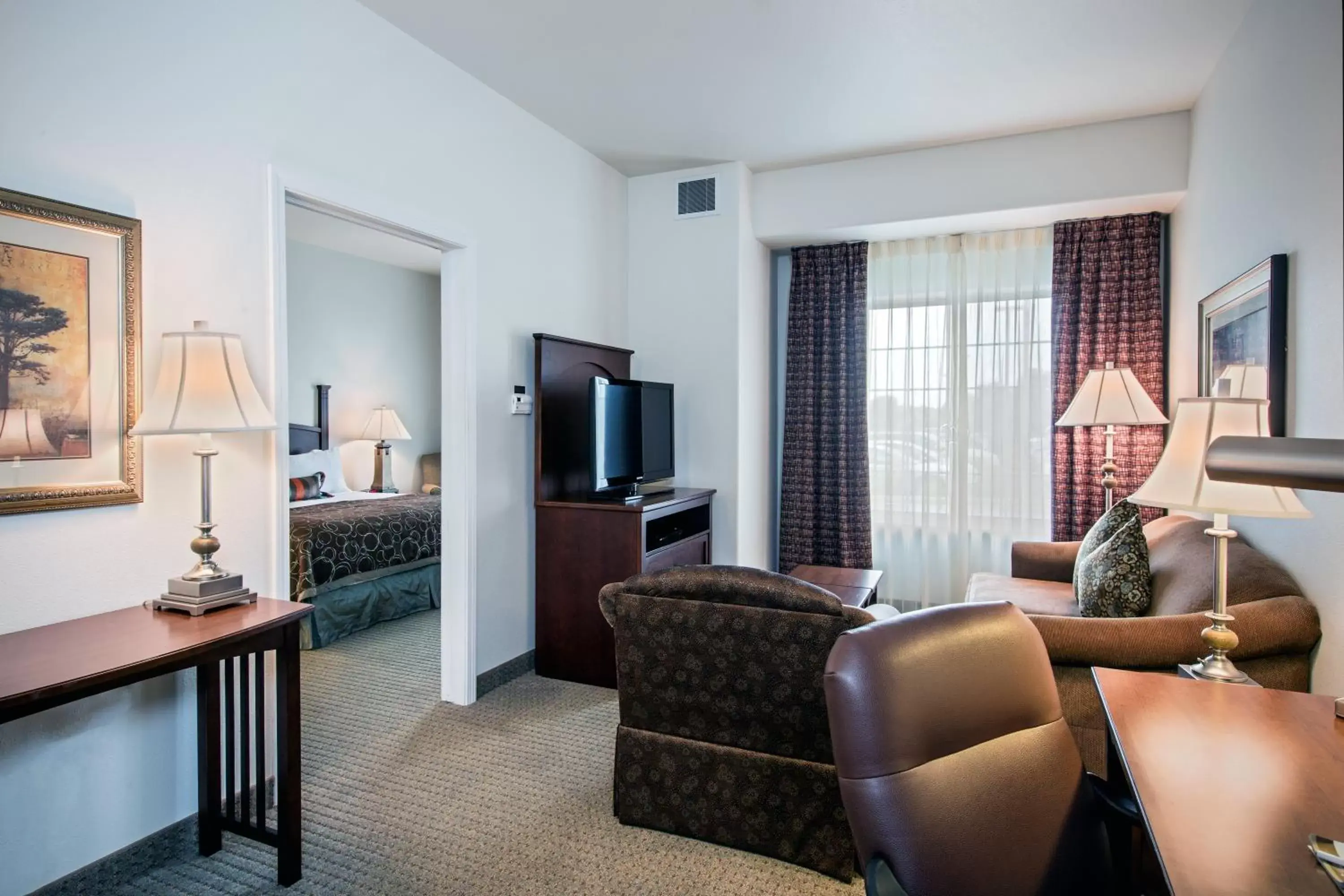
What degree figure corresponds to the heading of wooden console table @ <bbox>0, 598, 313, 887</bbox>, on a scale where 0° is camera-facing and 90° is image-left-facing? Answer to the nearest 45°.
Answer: approximately 315°

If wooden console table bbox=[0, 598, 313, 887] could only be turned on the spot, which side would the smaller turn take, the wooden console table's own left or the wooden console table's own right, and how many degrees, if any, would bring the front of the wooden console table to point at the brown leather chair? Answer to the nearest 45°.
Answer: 0° — it already faces it

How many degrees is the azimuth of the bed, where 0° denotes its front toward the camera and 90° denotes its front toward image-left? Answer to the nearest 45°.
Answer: approximately 315°

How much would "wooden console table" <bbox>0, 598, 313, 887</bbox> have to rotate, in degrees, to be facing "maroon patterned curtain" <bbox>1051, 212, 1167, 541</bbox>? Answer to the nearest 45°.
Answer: approximately 45° to its left

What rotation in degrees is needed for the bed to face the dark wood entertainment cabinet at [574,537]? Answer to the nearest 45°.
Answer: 0° — it already faces it

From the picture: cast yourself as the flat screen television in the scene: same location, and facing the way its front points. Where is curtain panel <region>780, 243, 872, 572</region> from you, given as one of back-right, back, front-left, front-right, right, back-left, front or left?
left

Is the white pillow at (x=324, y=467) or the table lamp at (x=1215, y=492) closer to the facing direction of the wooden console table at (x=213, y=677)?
the table lamp

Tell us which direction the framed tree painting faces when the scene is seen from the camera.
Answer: facing the viewer and to the right of the viewer

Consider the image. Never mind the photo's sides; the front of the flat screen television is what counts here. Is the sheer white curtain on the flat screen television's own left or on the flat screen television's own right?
on the flat screen television's own left

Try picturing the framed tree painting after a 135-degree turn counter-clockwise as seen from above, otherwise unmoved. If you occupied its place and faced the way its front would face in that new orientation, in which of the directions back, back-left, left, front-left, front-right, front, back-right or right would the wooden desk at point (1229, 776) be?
back-right
